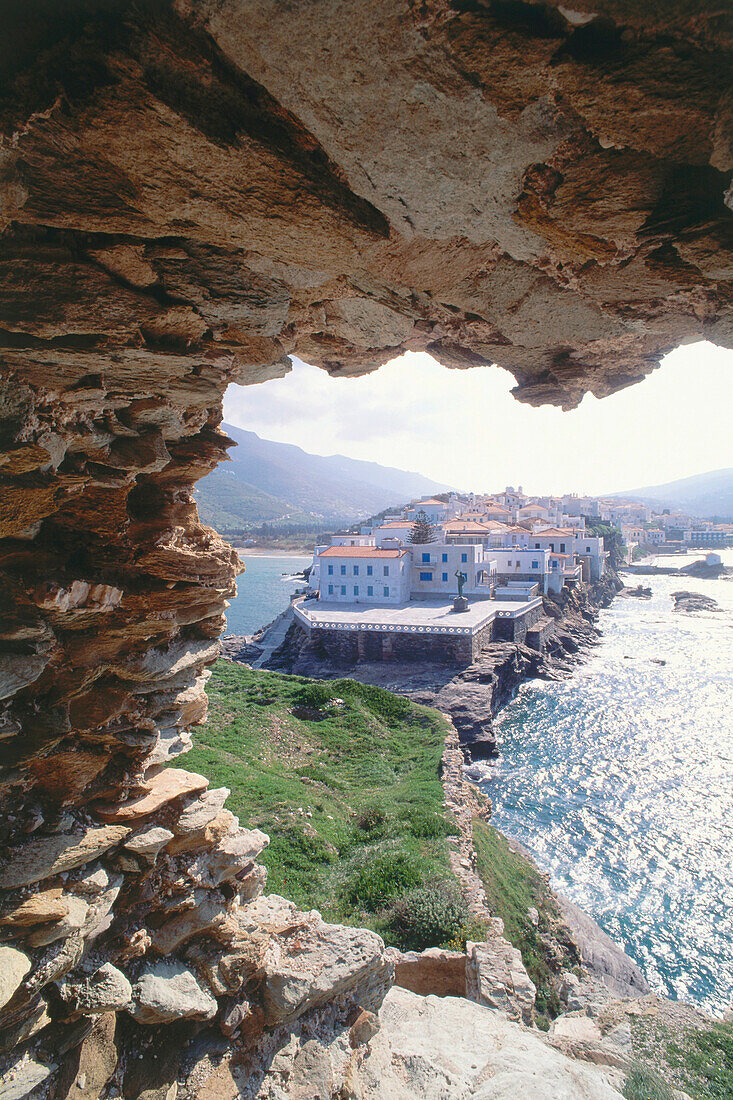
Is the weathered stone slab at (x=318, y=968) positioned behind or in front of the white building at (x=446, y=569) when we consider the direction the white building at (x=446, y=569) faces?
in front

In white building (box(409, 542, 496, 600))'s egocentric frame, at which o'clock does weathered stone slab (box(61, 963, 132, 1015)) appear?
The weathered stone slab is roughly at 12 o'clock from the white building.

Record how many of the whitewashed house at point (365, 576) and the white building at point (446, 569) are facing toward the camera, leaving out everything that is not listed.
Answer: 2

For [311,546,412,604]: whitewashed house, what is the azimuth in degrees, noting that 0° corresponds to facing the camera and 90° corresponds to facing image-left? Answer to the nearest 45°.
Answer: approximately 0°

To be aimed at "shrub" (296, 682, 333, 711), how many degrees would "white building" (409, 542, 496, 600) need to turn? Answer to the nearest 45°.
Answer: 0° — it already faces it

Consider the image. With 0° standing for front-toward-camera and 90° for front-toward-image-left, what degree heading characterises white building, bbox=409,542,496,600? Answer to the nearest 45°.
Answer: approximately 0°

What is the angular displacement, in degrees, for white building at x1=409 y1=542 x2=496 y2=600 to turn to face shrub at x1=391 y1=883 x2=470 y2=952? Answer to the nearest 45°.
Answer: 0° — it already faces it

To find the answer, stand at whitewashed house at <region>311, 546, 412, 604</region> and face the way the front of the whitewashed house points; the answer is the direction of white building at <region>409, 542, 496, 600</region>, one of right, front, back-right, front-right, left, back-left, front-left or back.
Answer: left

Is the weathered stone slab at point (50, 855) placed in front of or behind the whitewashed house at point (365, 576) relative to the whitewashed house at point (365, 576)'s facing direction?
in front

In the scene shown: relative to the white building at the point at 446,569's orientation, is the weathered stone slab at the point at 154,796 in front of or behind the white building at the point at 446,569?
in front

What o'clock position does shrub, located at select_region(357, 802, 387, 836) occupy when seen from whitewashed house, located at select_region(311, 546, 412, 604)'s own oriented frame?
The shrub is roughly at 12 o'clock from the whitewashed house.

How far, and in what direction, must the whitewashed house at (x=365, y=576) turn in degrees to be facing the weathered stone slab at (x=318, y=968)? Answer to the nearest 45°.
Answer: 0° — it already faces it
